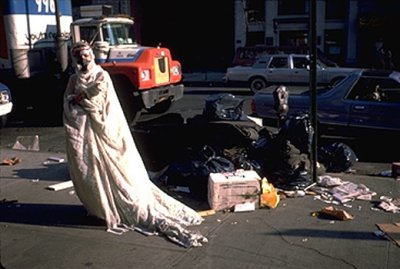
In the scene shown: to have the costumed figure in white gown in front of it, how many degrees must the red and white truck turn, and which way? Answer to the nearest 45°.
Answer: approximately 45° to its right

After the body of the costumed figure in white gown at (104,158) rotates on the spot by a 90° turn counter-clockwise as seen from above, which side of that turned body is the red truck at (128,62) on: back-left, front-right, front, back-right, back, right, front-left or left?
back-left

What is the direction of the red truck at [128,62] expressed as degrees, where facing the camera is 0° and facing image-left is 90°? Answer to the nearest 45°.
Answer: approximately 315°

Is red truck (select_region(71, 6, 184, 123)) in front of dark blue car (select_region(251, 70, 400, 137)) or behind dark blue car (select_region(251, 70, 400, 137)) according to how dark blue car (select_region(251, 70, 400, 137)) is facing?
behind

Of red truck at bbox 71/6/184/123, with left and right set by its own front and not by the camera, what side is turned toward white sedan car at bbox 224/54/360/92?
left

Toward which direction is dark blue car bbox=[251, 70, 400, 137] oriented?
to the viewer's right

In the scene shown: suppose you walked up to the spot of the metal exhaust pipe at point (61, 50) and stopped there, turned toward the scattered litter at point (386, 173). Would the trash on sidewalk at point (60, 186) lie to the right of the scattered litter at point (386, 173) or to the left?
right

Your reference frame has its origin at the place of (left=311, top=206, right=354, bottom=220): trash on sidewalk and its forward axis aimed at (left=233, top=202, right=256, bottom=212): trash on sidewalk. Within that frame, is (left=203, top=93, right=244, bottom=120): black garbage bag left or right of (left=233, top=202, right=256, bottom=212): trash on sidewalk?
right

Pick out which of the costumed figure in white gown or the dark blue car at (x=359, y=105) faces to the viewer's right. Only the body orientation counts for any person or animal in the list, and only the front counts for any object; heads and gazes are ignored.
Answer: the dark blue car

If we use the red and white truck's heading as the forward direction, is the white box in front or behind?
in front

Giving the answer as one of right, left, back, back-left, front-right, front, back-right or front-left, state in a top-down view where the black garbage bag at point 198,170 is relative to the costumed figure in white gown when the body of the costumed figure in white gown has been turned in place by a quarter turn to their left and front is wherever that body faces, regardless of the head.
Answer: left

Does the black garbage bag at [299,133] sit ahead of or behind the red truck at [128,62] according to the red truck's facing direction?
ahead
